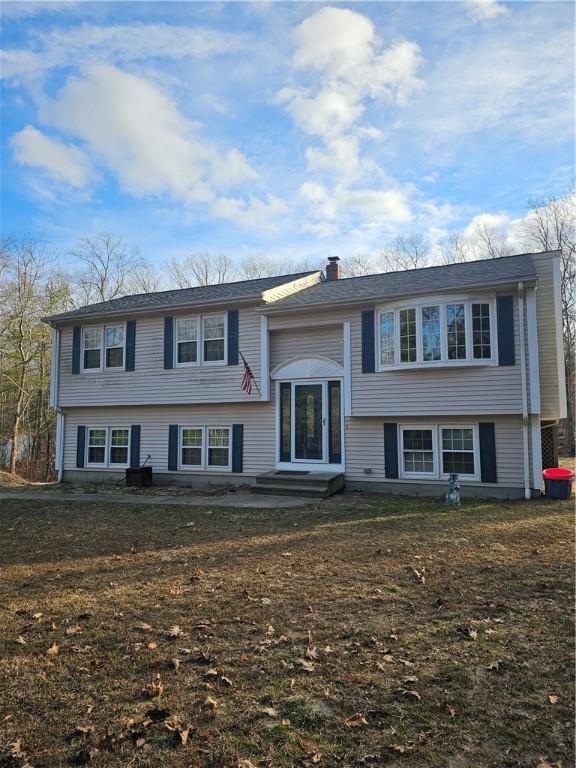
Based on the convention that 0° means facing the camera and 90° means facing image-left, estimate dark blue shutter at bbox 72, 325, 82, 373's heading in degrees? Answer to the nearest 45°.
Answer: approximately 0°

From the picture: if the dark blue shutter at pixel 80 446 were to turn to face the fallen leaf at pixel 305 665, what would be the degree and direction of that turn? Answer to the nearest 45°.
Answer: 0° — it already faces it

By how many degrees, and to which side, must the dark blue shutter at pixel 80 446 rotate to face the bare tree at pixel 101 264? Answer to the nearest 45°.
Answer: approximately 180°

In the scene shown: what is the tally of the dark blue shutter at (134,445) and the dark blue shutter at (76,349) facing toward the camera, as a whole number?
2

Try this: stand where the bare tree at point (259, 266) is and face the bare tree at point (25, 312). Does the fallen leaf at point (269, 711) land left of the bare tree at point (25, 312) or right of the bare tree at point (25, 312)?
left

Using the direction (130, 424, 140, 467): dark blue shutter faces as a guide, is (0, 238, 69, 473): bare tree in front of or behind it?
behind

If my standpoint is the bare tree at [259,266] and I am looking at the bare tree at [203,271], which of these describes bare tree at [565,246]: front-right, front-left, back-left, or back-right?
back-left

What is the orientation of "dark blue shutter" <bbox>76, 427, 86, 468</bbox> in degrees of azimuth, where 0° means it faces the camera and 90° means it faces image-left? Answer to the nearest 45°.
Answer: approximately 0°

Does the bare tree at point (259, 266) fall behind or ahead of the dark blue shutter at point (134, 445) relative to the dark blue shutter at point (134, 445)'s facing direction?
behind

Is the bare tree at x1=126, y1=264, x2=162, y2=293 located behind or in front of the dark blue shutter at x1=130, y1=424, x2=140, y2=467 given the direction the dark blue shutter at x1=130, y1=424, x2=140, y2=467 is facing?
behind

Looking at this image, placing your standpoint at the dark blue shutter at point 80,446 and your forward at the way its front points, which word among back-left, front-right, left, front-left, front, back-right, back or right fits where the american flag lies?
front-left
